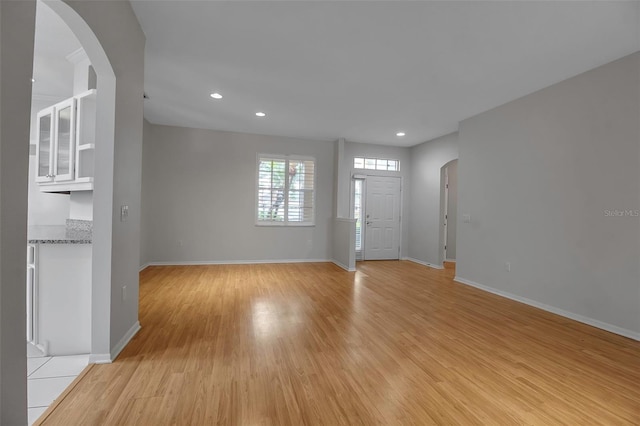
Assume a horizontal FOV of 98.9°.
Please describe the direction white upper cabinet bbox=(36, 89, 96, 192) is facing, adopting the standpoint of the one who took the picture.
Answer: facing the viewer and to the left of the viewer

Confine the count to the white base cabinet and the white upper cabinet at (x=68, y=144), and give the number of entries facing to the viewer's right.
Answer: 0

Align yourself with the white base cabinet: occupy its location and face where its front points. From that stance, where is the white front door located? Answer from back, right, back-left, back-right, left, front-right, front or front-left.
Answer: back

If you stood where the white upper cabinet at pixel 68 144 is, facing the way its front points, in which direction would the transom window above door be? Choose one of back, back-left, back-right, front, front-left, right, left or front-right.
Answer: back-left
